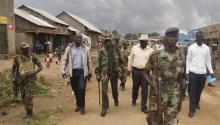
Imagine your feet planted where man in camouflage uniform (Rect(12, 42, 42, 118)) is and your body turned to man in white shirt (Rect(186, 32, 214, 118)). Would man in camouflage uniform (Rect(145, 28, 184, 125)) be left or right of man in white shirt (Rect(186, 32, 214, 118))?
right

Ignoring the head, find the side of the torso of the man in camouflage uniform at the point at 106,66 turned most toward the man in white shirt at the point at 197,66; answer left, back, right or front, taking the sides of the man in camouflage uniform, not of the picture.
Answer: left

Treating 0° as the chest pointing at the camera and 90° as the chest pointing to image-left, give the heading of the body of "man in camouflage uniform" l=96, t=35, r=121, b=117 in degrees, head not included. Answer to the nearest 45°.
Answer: approximately 0°

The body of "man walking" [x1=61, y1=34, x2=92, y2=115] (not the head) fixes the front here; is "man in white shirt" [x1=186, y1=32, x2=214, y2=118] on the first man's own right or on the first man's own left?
on the first man's own left

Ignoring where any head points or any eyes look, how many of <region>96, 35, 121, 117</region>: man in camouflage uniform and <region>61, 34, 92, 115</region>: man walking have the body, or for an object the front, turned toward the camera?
2
